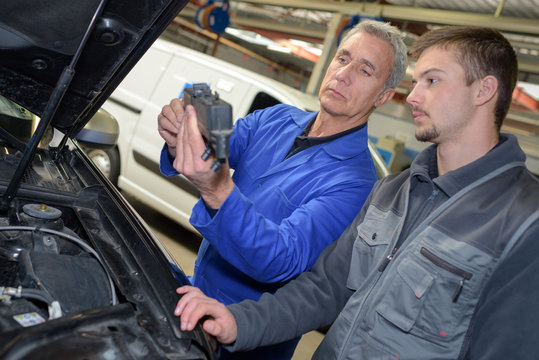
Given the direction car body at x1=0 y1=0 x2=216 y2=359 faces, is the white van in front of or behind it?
behind

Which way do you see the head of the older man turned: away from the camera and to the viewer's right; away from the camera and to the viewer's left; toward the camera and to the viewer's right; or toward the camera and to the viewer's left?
toward the camera and to the viewer's left

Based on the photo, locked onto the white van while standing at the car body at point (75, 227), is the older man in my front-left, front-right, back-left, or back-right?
front-right

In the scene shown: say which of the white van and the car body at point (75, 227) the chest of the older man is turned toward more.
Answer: the car body

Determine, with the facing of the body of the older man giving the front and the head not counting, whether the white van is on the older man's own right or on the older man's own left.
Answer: on the older man's own right

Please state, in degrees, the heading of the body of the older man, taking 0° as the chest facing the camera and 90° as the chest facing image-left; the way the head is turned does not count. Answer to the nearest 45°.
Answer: approximately 45°

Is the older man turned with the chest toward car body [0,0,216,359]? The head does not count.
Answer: yes
